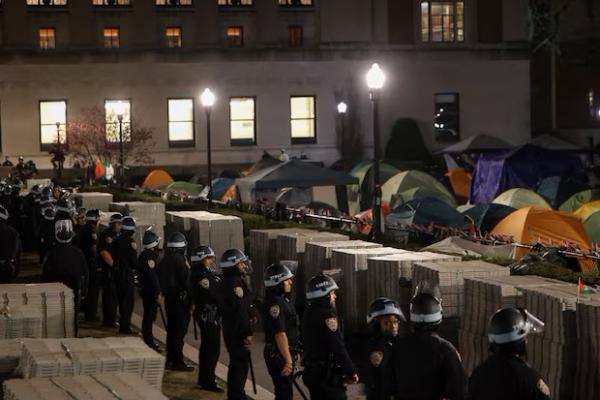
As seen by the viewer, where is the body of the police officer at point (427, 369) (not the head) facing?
away from the camera

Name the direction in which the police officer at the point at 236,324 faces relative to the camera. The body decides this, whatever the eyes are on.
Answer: to the viewer's right

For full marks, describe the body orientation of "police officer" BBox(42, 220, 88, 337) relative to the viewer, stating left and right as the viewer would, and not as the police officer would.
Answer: facing away from the viewer

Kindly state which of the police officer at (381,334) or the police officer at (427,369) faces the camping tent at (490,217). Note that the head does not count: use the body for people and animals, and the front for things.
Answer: the police officer at (427,369)

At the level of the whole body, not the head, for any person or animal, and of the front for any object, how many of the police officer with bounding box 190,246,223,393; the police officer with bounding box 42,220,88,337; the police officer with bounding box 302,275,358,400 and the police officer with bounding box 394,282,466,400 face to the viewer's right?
2

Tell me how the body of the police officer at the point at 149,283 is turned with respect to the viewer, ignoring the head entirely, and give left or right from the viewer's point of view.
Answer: facing to the right of the viewer

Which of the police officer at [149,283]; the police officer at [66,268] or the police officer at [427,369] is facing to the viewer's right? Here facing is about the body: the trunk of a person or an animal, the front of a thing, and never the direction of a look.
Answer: the police officer at [149,283]
